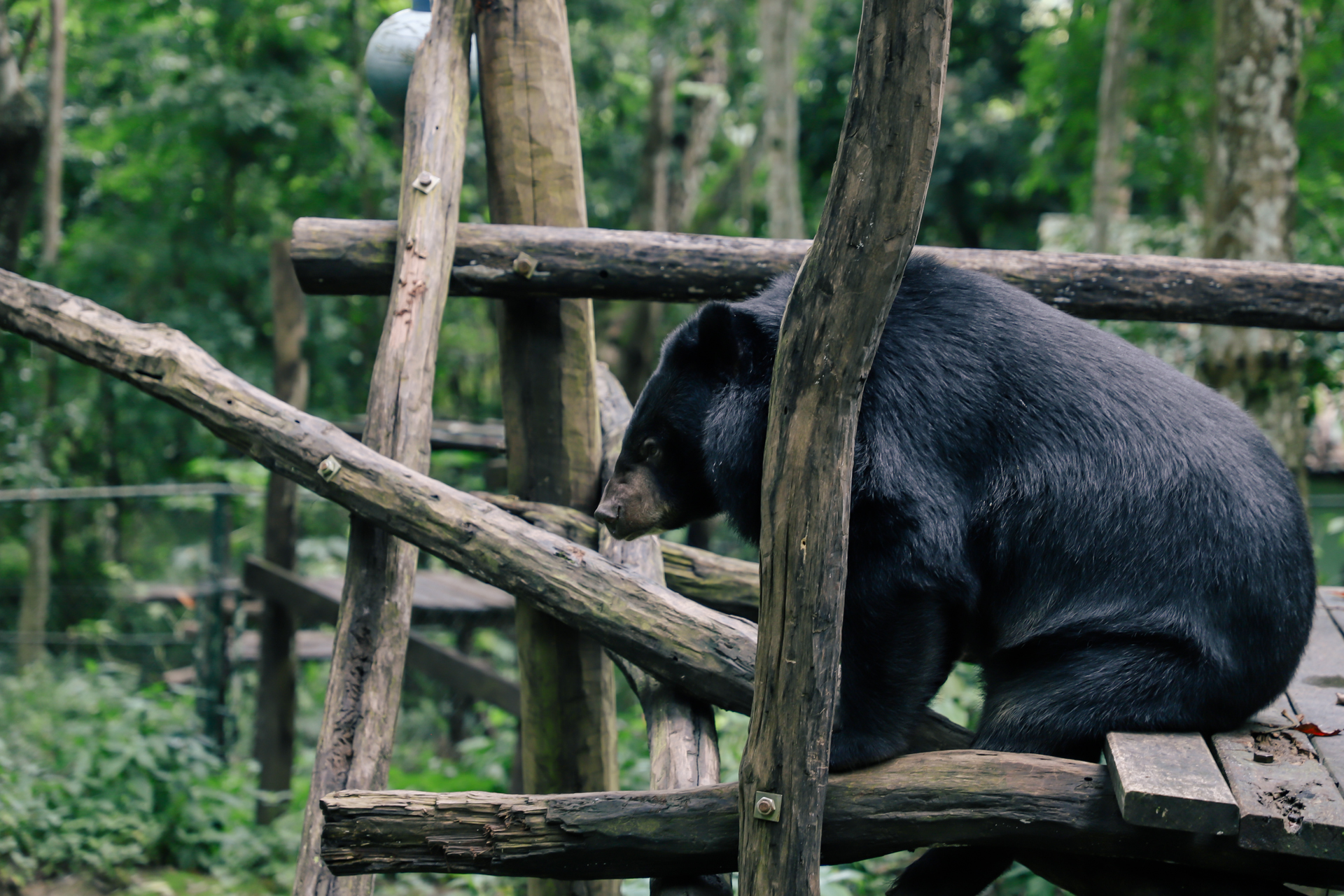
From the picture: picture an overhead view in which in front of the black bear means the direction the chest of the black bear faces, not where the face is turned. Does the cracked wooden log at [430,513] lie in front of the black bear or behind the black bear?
in front

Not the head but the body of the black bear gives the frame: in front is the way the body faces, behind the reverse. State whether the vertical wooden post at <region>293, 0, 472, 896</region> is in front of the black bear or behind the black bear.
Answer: in front

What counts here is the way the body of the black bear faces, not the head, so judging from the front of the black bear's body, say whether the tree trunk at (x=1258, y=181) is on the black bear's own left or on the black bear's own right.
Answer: on the black bear's own right

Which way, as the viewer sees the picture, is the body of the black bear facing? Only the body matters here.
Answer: to the viewer's left

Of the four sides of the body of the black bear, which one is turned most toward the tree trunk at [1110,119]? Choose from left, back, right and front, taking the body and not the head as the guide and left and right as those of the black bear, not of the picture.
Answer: right

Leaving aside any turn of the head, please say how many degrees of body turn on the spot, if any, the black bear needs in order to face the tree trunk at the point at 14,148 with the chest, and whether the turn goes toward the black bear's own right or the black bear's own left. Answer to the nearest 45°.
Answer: approximately 45° to the black bear's own right
